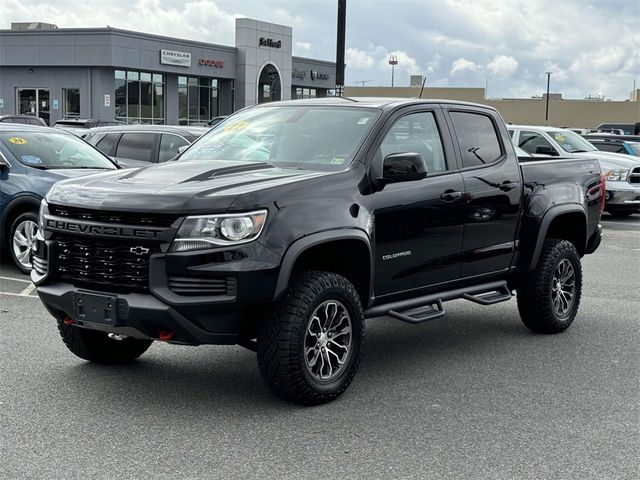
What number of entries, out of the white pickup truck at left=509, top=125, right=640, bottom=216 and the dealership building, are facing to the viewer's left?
0

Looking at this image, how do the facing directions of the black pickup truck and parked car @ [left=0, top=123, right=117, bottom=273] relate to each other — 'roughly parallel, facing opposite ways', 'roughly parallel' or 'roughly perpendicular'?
roughly perpendicular

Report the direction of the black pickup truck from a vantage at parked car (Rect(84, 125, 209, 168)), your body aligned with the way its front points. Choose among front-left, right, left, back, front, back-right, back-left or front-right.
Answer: front-right

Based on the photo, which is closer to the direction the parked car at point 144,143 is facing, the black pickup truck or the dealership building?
the black pickup truck

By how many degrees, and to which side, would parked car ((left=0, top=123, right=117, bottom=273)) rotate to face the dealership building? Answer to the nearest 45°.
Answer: approximately 135° to its left

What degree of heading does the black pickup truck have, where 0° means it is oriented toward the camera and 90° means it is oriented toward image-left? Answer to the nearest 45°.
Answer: approximately 45°

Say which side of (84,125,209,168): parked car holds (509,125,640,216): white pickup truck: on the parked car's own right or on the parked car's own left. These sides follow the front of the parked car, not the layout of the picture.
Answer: on the parked car's own left

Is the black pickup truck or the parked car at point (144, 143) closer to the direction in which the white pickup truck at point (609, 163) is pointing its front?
the black pickup truck

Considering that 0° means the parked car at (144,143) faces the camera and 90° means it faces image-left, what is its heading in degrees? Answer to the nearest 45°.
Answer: approximately 315°

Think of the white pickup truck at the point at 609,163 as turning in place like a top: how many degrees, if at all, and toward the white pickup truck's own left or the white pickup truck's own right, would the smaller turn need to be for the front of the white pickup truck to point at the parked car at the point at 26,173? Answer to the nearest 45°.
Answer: approximately 90° to the white pickup truck's own right

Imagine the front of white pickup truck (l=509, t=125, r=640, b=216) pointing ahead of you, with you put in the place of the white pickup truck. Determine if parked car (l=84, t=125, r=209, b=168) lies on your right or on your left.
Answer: on your right

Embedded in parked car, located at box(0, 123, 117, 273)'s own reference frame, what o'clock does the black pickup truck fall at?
The black pickup truck is roughly at 1 o'clock from the parked car.
